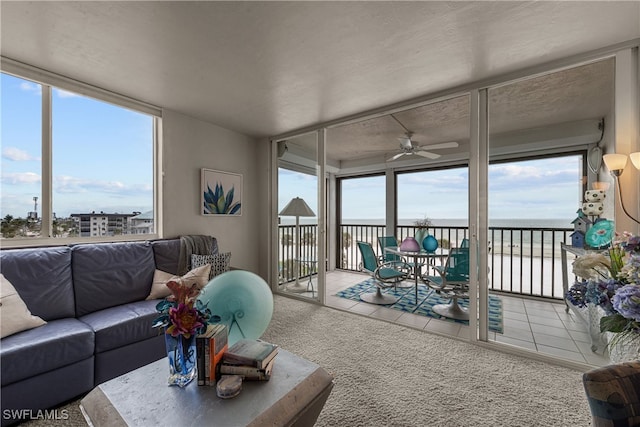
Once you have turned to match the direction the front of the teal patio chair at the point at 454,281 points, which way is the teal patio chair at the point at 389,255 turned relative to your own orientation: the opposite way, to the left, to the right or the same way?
the opposite way

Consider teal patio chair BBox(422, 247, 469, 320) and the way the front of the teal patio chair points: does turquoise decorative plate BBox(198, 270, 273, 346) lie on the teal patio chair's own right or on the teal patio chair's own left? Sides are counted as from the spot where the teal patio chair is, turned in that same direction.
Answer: on the teal patio chair's own left

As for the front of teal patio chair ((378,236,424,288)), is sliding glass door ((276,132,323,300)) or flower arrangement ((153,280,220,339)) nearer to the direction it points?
the flower arrangement

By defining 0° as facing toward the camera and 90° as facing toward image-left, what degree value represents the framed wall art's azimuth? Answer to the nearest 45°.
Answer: approximately 315°

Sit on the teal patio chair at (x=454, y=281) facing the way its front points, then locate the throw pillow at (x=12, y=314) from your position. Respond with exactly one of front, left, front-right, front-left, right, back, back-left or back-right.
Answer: left

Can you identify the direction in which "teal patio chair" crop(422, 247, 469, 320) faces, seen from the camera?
facing away from the viewer and to the left of the viewer

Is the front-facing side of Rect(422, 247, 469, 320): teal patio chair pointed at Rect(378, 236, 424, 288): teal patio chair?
yes

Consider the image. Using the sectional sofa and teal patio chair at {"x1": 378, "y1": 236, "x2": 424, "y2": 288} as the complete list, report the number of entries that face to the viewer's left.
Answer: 0

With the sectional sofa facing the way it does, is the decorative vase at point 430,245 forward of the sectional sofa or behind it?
forward

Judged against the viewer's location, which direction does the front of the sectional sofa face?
facing the viewer and to the right of the viewer
